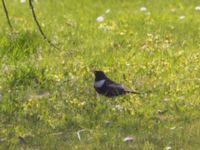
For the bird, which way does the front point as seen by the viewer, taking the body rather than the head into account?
to the viewer's left

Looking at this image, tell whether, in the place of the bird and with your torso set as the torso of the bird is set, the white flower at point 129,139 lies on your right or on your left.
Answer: on your left
